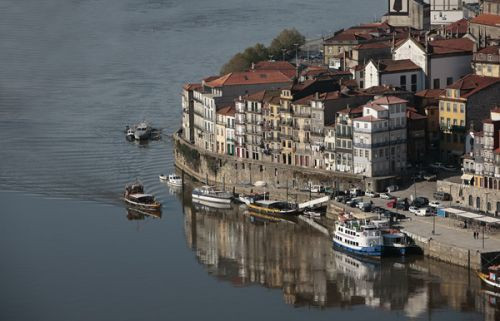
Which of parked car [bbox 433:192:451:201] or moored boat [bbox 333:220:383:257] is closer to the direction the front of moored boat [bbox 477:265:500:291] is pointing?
the moored boat

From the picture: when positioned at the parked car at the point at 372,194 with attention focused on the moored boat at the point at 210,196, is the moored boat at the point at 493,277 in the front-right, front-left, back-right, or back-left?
back-left

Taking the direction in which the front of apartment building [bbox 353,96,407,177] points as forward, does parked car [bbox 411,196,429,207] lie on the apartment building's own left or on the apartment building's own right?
on the apartment building's own left

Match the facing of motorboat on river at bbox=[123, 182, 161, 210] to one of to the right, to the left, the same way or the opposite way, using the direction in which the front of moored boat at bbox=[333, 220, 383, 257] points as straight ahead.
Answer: the same way

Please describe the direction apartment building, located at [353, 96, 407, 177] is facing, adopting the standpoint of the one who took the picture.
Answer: facing the viewer and to the left of the viewer

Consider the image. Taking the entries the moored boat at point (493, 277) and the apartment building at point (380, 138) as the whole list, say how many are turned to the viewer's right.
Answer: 0

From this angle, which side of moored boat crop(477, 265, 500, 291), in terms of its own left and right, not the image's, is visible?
left

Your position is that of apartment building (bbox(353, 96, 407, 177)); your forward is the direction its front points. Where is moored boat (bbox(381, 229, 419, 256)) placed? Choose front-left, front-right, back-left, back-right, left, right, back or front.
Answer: front-left

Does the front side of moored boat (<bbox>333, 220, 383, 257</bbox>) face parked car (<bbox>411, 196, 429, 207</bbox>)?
no

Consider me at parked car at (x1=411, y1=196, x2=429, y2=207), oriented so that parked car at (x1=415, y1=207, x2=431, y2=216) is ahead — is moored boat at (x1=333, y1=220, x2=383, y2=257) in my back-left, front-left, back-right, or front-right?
front-right
